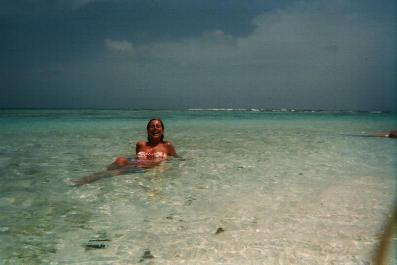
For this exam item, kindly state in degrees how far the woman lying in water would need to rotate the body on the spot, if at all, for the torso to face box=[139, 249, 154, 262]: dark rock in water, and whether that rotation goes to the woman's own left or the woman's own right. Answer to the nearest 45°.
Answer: approximately 45° to the woman's own left

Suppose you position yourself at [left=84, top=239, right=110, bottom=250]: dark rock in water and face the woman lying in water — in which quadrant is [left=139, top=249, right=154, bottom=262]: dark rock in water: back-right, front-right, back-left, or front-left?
back-right

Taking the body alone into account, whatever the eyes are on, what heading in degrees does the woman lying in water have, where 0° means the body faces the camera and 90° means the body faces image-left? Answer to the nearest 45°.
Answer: approximately 45°
